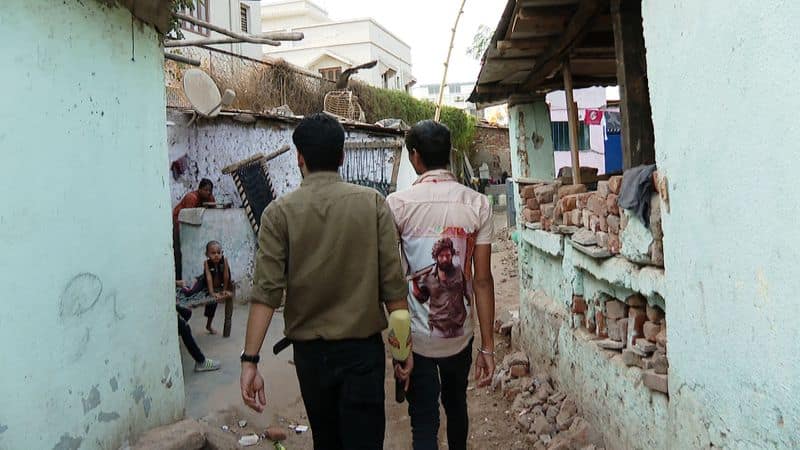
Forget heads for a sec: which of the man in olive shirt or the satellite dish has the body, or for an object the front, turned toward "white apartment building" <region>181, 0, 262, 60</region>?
the man in olive shirt

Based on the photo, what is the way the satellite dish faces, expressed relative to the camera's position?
facing the viewer and to the right of the viewer

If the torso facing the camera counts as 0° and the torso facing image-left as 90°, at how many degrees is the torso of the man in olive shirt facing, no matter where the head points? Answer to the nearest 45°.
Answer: approximately 180°

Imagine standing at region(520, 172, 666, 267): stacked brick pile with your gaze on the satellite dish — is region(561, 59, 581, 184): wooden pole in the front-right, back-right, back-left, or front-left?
front-right

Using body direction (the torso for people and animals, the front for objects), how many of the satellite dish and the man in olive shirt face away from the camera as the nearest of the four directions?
1

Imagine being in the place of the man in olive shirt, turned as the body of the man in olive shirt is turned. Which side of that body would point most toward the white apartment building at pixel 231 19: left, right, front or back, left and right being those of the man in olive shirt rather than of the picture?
front

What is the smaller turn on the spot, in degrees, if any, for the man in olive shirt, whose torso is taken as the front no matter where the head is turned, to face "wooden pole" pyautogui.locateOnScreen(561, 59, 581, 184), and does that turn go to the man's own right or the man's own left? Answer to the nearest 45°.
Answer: approximately 45° to the man's own right

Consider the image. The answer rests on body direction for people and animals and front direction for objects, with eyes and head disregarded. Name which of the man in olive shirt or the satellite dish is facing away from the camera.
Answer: the man in olive shirt

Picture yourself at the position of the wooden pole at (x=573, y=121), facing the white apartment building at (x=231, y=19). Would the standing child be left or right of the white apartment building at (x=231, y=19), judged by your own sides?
left

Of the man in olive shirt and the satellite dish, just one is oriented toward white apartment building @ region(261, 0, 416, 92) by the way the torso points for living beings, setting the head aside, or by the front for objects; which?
the man in olive shirt

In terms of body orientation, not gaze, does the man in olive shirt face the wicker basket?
yes

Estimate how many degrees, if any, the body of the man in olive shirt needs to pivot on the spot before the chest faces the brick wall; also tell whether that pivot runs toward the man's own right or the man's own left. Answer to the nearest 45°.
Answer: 0° — they already face it

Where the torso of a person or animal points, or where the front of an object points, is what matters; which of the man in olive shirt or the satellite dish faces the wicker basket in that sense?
the man in olive shirt
